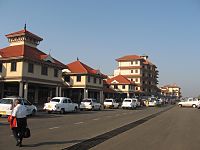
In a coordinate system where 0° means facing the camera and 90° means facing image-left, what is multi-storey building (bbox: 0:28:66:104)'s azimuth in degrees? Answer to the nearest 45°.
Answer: approximately 315°

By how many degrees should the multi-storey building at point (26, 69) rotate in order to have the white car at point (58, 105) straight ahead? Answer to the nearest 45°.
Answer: approximately 45° to its right
